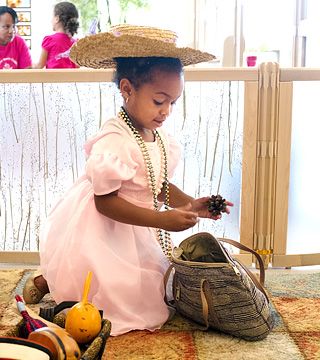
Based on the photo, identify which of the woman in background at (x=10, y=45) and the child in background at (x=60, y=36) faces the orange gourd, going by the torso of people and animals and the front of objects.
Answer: the woman in background at (x=10, y=45)

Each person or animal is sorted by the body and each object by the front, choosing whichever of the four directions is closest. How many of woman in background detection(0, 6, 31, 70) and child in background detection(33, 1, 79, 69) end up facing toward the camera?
1

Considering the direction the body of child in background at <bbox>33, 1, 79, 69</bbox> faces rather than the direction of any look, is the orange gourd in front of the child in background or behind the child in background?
behind

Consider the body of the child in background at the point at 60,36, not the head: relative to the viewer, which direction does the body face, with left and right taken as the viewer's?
facing away from the viewer and to the left of the viewer

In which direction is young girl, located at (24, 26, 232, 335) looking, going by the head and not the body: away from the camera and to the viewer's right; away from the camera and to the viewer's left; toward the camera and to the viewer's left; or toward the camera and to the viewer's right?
toward the camera and to the viewer's right

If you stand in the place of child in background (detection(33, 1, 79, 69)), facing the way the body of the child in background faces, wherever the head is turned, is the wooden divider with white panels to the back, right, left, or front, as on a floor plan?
back

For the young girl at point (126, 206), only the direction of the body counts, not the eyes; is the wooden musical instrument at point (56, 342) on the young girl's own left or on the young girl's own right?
on the young girl's own right

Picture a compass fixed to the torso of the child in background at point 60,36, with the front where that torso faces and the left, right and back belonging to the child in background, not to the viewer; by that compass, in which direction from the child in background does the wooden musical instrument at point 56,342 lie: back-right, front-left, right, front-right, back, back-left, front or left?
back-left
